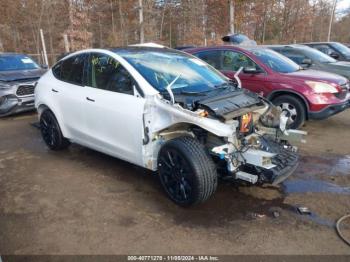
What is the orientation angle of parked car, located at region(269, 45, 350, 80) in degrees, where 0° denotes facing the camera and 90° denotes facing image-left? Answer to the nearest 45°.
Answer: approximately 315°

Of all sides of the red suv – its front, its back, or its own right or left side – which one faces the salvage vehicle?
right

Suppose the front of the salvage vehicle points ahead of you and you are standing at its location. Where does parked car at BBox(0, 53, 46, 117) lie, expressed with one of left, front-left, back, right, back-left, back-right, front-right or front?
back

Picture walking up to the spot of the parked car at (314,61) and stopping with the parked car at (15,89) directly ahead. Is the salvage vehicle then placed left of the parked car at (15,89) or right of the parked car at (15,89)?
left

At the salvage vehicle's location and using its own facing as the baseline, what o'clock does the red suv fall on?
The red suv is roughly at 9 o'clock from the salvage vehicle.

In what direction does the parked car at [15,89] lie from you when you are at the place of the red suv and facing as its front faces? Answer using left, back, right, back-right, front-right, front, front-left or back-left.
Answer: back-right

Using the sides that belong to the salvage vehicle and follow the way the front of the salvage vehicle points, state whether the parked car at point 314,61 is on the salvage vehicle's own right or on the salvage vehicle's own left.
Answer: on the salvage vehicle's own left

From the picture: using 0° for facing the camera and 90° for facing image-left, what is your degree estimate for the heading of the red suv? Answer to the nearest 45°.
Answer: approximately 315°

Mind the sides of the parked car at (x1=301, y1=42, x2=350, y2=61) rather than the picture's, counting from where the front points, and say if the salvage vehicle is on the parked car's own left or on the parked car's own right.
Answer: on the parked car's own right
